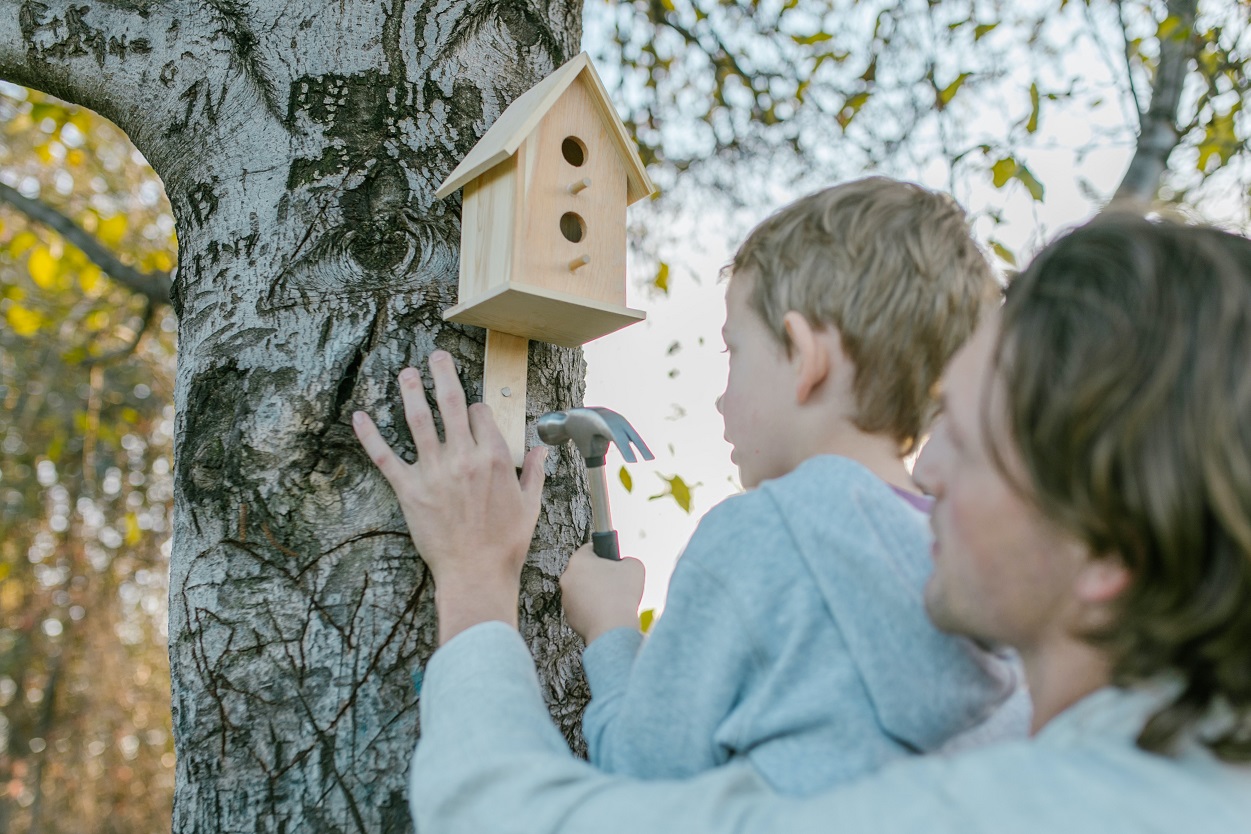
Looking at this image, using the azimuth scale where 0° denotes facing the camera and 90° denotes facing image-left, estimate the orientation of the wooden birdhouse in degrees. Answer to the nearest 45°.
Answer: approximately 315°

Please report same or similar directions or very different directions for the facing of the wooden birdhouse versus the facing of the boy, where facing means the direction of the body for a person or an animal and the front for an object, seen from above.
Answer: very different directions

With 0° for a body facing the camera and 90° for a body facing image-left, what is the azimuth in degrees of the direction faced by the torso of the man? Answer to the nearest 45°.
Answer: approximately 135°

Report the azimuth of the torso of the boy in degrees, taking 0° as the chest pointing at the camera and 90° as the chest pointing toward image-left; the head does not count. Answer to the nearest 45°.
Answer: approximately 135°

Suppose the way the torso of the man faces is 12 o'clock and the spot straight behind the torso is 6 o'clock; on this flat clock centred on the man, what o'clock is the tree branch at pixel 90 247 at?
The tree branch is roughly at 12 o'clock from the man.

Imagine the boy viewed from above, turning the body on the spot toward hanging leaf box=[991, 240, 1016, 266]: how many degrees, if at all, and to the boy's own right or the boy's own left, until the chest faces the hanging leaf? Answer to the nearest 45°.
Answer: approximately 45° to the boy's own right

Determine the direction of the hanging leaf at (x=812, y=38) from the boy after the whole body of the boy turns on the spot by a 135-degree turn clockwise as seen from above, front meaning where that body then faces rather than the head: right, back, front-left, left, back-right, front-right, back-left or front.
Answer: left

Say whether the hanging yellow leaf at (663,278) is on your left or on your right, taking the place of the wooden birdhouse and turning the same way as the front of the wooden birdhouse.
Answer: on your left

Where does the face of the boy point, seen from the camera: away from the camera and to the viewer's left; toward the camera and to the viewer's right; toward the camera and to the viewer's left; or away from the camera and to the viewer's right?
away from the camera and to the viewer's left

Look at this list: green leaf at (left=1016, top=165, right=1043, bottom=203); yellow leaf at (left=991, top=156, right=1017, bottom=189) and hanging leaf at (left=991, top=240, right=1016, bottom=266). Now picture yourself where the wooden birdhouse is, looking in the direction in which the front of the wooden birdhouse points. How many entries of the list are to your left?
3

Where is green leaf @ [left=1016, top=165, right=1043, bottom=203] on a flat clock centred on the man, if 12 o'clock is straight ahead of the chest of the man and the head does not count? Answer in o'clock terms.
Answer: The green leaf is roughly at 2 o'clock from the man.

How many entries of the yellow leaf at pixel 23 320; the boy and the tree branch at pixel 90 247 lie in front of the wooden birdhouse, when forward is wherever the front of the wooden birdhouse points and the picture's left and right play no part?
1

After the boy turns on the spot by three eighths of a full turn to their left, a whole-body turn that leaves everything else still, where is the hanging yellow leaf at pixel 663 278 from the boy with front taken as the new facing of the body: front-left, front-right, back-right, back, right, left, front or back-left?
back

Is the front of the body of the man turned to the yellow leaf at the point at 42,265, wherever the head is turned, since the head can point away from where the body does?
yes

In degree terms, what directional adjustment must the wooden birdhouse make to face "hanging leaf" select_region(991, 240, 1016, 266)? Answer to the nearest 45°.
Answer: approximately 90° to its left

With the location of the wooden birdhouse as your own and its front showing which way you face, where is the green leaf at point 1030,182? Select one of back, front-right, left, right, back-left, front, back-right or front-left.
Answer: left

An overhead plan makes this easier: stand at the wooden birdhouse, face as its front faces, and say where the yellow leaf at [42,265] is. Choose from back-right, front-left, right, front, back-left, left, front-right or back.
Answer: back
